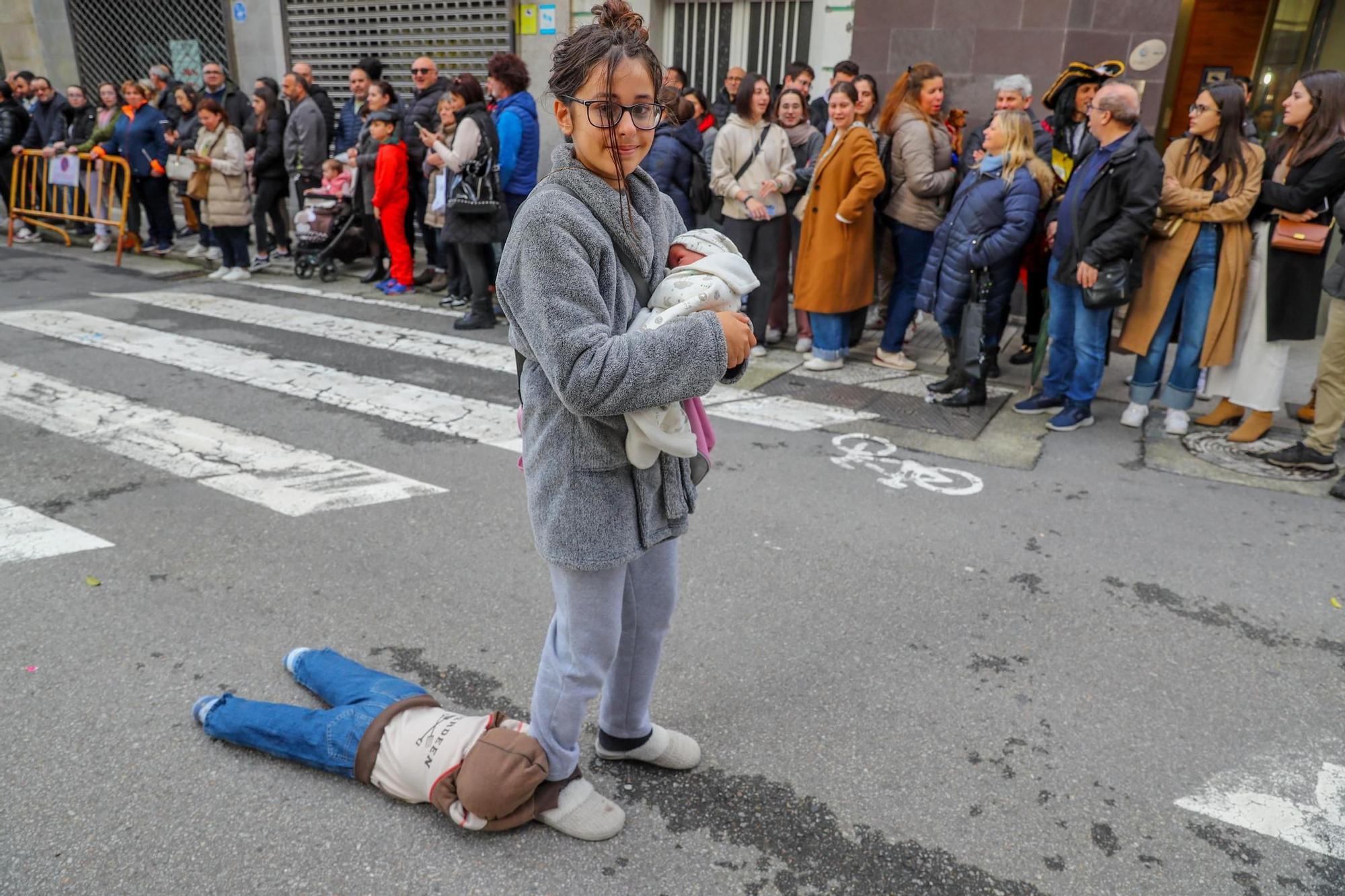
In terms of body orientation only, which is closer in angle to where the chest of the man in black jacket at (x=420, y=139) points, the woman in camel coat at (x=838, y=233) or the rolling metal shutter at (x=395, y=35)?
the woman in camel coat

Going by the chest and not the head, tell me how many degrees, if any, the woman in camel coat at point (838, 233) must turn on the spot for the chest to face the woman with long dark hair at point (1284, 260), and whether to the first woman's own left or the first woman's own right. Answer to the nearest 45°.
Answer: approximately 90° to the first woman's own left

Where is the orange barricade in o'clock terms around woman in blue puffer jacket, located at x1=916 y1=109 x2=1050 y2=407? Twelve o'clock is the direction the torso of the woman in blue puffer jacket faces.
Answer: The orange barricade is roughly at 2 o'clock from the woman in blue puffer jacket.

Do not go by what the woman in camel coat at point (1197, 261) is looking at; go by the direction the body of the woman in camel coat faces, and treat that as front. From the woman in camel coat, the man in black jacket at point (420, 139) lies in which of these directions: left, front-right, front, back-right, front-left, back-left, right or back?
front-right

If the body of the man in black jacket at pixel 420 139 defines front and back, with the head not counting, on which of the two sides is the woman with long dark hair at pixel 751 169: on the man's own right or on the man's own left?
on the man's own left

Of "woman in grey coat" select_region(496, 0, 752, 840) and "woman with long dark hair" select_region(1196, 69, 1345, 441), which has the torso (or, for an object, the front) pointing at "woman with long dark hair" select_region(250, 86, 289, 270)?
"woman with long dark hair" select_region(1196, 69, 1345, 441)

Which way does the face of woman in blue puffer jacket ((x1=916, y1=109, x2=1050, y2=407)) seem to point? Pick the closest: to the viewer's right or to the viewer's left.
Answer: to the viewer's left

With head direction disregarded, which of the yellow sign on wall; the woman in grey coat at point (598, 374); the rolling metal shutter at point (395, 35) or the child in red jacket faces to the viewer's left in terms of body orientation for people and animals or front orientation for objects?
the child in red jacket

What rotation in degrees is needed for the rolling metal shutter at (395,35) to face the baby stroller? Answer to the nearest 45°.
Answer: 0° — it already faces it

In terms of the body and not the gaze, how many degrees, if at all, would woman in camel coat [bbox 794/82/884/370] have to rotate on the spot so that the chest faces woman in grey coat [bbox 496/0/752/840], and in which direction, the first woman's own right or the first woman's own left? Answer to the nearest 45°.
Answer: approximately 45° to the first woman's own left
